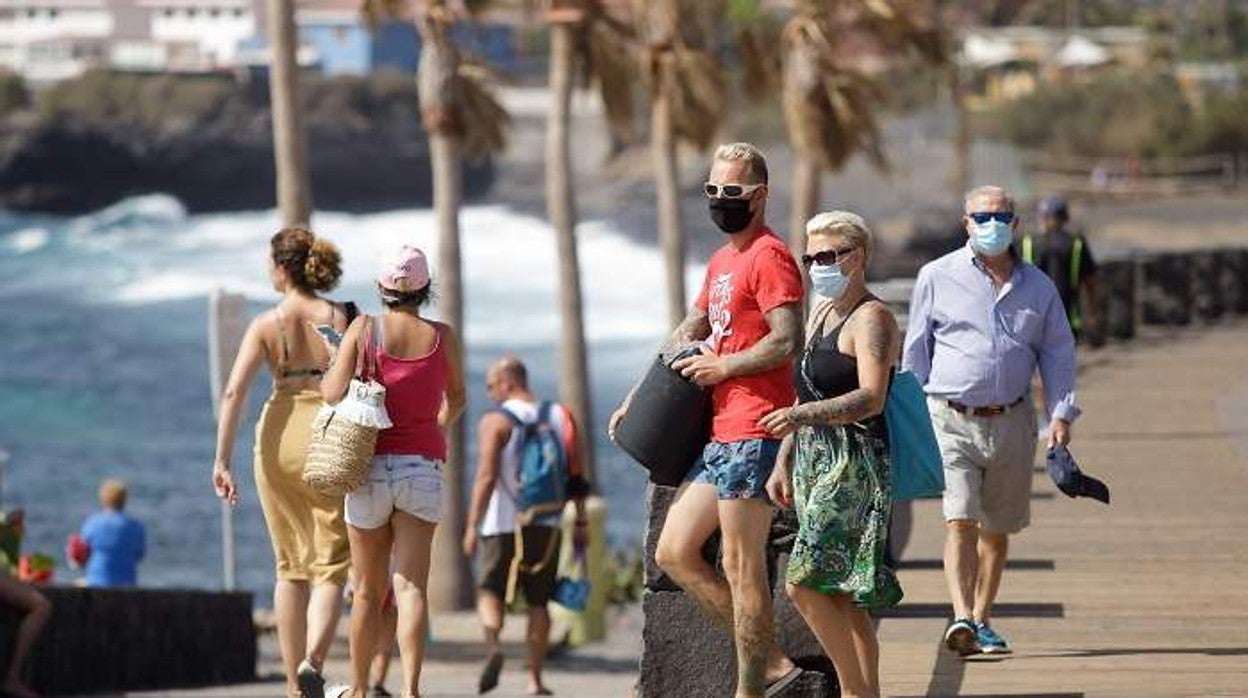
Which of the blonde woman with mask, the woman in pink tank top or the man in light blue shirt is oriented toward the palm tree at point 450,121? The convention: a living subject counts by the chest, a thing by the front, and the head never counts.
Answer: the woman in pink tank top

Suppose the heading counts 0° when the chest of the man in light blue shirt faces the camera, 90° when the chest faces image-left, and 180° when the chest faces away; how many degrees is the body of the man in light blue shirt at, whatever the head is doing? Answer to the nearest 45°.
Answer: approximately 0°

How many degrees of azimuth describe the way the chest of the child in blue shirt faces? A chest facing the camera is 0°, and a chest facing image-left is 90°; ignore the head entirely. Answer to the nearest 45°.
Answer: approximately 180°

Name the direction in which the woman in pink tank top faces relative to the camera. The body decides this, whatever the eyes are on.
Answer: away from the camera

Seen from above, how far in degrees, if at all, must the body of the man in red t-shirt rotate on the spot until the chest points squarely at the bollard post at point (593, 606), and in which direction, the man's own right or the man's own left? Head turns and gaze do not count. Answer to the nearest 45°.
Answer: approximately 135° to the man's own right

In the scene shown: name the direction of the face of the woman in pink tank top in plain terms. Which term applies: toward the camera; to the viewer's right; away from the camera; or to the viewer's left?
away from the camera

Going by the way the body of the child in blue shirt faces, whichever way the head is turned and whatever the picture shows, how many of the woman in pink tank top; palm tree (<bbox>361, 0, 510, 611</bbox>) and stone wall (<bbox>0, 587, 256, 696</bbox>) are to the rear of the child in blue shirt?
2

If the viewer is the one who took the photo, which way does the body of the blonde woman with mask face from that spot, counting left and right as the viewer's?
facing the viewer and to the left of the viewer
